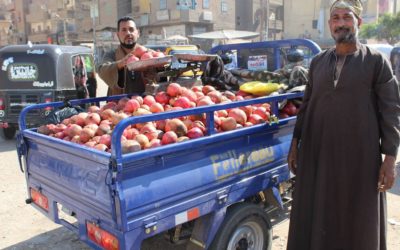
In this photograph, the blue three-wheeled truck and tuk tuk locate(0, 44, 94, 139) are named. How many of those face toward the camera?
0

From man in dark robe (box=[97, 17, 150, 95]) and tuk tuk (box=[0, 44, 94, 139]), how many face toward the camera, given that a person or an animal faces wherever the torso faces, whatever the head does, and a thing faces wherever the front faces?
1

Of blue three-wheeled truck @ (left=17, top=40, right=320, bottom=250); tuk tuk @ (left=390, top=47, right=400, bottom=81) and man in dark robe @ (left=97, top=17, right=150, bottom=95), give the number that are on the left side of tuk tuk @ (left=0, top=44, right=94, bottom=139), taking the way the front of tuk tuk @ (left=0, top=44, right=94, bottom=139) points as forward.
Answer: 0

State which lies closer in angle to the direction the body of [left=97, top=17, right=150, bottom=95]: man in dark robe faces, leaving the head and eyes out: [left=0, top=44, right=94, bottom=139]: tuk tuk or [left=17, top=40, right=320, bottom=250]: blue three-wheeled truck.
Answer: the blue three-wheeled truck

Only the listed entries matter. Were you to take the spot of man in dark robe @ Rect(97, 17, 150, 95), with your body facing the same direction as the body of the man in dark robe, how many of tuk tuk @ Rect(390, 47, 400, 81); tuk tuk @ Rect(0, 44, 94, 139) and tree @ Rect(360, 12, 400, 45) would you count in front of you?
0

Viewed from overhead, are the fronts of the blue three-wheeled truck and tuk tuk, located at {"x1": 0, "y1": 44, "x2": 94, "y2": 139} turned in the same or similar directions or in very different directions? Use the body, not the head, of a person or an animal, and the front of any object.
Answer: same or similar directions

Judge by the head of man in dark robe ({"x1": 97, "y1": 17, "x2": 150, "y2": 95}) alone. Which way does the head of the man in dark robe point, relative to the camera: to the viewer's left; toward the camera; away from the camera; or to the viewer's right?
toward the camera

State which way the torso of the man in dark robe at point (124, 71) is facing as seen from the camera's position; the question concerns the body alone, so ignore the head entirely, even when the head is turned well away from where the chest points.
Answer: toward the camera

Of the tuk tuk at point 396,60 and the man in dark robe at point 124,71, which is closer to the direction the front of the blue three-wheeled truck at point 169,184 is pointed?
the tuk tuk

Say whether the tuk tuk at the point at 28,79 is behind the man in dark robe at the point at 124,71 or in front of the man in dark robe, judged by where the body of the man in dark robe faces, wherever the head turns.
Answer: behind

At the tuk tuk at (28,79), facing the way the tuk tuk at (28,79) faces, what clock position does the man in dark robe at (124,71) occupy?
The man in dark robe is roughly at 4 o'clock from the tuk tuk.

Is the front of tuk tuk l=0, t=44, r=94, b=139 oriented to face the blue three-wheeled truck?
no

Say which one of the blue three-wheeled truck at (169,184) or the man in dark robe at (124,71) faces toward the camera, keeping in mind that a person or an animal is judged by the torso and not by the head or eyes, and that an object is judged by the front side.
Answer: the man in dark robe

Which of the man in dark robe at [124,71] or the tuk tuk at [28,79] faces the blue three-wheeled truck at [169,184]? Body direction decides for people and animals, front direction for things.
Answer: the man in dark robe

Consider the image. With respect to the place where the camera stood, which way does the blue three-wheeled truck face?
facing away from the viewer and to the right of the viewer

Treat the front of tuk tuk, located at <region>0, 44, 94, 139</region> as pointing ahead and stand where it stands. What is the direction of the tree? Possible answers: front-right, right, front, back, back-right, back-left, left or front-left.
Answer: front

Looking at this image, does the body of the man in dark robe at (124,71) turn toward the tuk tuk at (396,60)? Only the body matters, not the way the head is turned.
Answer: no
